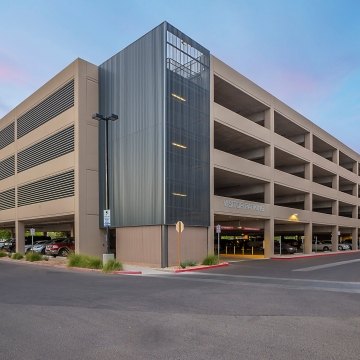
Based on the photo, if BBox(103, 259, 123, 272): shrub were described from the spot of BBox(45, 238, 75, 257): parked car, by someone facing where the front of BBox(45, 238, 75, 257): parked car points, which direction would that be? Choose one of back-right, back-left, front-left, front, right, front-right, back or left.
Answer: front-left

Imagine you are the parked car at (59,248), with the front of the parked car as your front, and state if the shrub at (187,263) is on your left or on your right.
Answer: on your left

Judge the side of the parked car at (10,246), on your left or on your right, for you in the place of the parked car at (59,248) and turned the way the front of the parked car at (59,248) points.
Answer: on your right

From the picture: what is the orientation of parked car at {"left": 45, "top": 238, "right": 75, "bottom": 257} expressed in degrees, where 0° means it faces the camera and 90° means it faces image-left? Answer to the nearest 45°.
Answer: approximately 45°

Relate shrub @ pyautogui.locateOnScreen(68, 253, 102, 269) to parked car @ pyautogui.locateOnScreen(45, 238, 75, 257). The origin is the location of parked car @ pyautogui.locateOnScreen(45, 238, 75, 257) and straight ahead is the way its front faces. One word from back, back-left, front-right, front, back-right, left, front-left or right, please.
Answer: front-left
